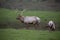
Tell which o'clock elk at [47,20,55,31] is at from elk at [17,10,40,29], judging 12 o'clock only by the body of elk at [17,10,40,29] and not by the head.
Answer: elk at [47,20,55,31] is roughly at 6 o'clock from elk at [17,10,40,29].

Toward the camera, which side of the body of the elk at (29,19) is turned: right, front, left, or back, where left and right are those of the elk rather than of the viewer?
left
